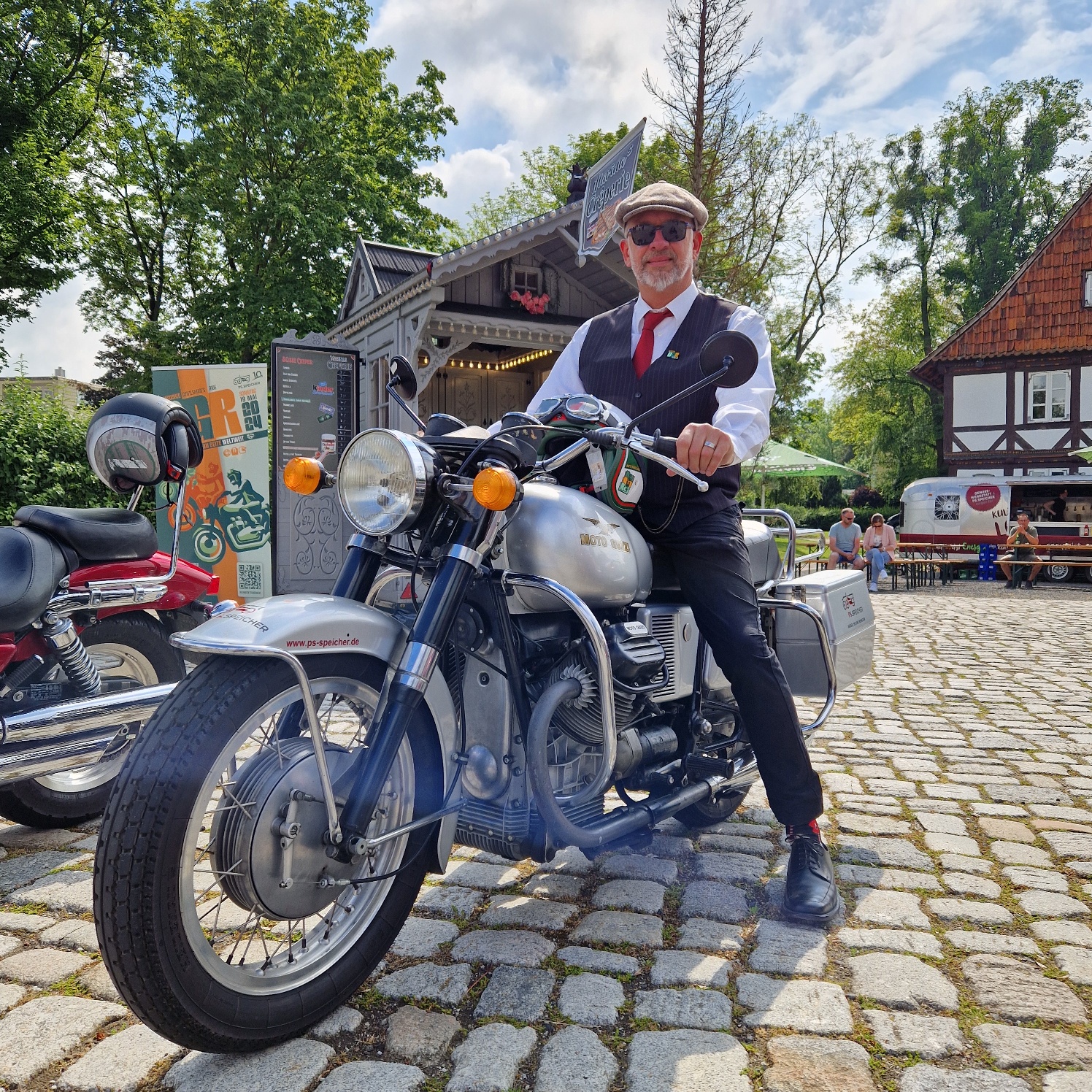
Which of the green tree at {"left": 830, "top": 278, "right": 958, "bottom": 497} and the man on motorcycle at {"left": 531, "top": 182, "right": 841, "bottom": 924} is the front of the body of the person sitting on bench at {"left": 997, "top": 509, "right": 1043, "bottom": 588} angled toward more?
the man on motorcycle

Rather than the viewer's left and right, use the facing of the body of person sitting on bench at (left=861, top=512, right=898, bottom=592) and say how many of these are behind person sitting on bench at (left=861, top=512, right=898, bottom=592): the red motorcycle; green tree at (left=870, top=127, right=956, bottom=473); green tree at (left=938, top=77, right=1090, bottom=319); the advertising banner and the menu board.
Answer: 2

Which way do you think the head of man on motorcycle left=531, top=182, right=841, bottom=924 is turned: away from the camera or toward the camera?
toward the camera

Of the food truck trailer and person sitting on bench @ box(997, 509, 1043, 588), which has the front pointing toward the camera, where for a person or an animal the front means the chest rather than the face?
the person sitting on bench

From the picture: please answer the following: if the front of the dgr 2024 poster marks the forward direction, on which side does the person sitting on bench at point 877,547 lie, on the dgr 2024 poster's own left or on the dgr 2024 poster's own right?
on the dgr 2024 poster's own left

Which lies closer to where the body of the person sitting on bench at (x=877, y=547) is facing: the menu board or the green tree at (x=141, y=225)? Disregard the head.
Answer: the menu board

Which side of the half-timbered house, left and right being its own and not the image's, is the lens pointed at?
front

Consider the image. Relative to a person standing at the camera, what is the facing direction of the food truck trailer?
facing to the left of the viewer

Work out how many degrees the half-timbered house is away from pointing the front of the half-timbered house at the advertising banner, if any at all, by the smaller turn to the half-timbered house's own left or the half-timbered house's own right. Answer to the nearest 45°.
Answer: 0° — it already faces it

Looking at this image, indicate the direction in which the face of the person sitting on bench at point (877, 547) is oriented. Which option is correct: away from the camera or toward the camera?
toward the camera

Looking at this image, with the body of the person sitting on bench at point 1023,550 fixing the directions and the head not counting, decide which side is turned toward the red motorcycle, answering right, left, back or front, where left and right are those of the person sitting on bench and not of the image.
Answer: front

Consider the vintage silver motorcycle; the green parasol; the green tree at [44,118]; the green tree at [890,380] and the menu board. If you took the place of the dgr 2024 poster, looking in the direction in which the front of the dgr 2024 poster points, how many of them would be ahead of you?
1

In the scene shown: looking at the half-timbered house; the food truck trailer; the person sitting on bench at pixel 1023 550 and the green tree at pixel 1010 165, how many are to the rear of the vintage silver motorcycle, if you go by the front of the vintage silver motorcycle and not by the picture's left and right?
4

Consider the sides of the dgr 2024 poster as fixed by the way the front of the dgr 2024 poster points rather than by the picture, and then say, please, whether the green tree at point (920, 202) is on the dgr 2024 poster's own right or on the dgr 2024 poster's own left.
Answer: on the dgr 2024 poster's own left

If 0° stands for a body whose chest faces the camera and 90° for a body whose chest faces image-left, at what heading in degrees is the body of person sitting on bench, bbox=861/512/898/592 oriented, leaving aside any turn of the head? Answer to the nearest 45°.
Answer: approximately 0°

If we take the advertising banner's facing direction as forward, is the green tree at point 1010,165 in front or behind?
behind

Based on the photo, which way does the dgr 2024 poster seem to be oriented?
toward the camera
